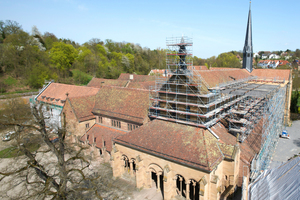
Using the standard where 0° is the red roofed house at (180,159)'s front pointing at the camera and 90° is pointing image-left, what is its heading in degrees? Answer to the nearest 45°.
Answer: approximately 45°

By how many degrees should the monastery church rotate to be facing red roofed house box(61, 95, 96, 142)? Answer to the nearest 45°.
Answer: approximately 90° to its right

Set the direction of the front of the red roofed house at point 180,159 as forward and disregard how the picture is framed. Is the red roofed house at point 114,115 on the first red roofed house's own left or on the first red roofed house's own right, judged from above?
on the first red roofed house's own right

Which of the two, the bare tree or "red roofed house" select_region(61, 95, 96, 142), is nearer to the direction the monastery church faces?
the bare tree

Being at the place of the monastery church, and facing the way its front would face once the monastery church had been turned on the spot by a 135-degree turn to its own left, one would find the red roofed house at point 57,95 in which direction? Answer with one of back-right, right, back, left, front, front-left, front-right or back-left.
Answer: back-left

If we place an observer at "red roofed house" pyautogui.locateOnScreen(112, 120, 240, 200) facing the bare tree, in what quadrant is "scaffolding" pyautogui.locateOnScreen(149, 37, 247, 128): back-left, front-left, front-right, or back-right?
back-right

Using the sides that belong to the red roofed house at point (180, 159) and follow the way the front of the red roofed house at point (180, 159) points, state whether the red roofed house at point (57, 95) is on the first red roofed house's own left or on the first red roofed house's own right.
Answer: on the first red roofed house's own right

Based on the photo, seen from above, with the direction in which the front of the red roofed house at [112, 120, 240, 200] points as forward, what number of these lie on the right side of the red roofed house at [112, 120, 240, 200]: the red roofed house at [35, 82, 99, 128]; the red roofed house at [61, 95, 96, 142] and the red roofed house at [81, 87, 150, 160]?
3
